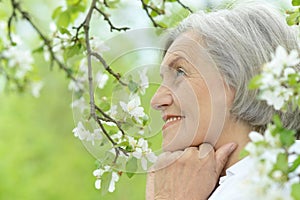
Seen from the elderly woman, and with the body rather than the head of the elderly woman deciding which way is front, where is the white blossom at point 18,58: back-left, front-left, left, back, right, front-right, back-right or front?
front-right

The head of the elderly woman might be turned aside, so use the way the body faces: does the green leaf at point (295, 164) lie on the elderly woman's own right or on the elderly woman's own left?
on the elderly woman's own left

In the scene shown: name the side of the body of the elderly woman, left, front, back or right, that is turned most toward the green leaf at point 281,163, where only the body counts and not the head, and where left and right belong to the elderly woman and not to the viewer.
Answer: left

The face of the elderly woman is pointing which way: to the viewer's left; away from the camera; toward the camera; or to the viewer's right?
to the viewer's left

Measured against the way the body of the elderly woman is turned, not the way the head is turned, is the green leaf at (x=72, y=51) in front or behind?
in front

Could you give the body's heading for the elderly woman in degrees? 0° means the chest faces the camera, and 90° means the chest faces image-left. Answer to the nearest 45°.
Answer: approximately 90°
